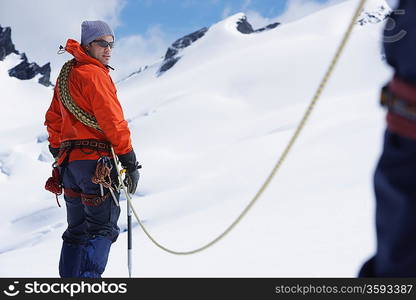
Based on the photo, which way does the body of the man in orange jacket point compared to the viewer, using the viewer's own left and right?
facing away from the viewer and to the right of the viewer

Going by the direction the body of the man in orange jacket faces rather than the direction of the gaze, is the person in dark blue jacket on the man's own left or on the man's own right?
on the man's own right
